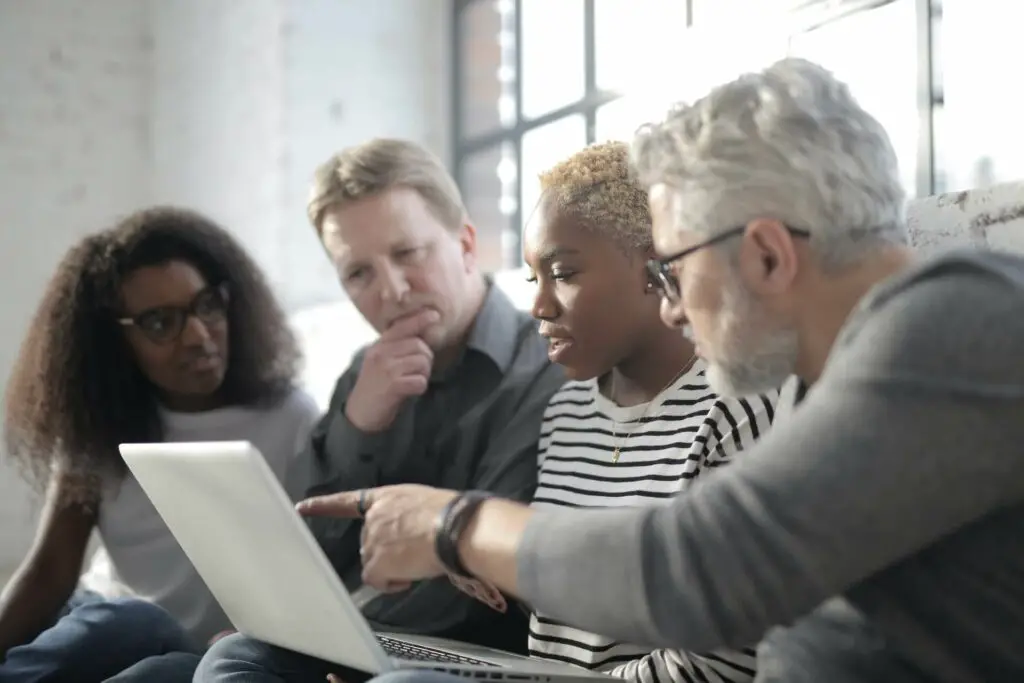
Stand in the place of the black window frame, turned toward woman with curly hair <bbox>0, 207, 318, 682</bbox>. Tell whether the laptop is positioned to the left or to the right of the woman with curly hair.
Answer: left

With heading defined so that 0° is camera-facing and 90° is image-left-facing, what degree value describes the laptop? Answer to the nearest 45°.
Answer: approximately 225°

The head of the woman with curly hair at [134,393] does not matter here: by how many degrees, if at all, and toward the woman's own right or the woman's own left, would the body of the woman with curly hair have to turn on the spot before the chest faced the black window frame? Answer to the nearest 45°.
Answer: approximately 45° to the woman's own left

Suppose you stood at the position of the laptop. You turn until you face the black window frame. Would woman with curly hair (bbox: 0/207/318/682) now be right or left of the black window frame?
left

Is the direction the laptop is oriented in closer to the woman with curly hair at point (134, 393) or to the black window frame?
the black window frame

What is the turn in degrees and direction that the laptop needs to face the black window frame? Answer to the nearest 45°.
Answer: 0° — it already faces it

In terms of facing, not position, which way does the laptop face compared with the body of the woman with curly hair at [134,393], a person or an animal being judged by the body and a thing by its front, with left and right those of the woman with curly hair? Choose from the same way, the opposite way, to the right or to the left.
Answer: to the left
